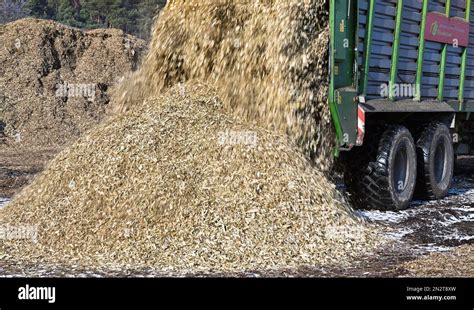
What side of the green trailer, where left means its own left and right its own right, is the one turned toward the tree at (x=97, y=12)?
left

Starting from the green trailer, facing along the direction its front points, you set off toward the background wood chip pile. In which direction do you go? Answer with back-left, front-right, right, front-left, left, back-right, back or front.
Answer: left

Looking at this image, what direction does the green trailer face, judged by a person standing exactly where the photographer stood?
facing away from the viewer and to the right of the viewer

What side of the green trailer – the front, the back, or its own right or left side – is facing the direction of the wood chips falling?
back

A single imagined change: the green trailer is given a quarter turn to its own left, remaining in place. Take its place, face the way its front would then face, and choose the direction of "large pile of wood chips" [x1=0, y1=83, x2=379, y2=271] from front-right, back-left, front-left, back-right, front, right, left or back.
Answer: left
